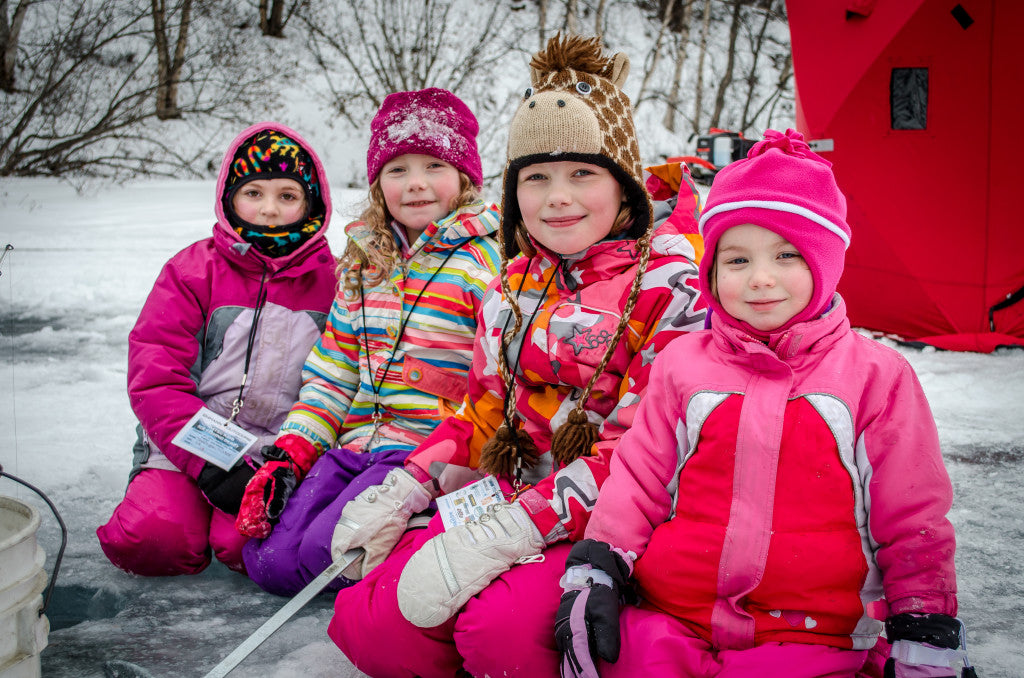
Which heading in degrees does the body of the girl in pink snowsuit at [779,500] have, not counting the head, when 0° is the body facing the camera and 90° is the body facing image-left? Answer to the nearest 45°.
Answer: approximately 0°

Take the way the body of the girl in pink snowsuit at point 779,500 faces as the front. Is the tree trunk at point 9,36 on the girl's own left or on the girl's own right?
on the girl's own right

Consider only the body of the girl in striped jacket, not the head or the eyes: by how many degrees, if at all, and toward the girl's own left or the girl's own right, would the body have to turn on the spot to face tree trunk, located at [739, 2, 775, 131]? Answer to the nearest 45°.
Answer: approximately 180°

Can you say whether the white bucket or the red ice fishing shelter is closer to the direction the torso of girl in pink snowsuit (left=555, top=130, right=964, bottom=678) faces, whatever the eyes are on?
the white bucket

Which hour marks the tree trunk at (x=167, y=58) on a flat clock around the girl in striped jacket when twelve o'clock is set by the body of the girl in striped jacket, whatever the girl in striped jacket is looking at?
The tree trunk is roughly at 4 o'clock from the girl in striped jacket.

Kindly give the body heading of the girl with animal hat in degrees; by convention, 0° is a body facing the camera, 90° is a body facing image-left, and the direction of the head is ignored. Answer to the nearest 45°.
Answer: approximately 45°

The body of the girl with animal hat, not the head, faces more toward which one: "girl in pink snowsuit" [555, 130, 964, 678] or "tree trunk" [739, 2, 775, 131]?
the girl in pink snowsuit

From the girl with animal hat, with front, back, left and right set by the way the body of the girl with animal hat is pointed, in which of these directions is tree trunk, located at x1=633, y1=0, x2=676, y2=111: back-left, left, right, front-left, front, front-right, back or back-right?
back-right
